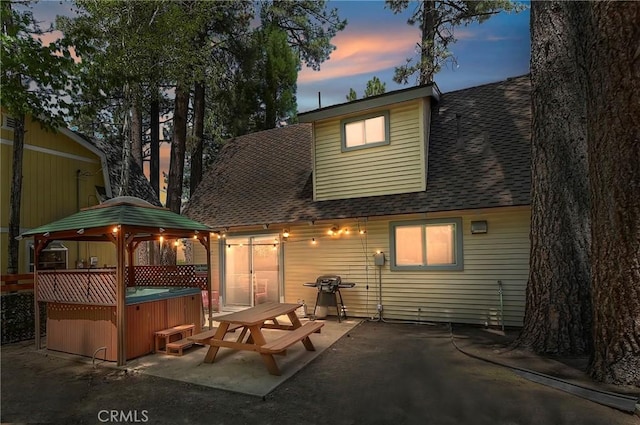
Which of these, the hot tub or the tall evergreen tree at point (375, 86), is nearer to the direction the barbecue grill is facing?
the hot tub

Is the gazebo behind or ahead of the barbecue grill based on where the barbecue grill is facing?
ahead

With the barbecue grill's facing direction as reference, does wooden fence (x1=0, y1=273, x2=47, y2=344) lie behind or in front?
in front

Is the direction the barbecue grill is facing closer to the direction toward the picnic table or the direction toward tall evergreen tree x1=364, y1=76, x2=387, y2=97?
the picnic table

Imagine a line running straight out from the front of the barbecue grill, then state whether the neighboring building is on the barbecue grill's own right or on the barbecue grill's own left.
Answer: on the barbecue grill's own right

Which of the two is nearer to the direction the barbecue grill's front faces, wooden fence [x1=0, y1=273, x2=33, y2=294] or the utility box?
the wooden fence

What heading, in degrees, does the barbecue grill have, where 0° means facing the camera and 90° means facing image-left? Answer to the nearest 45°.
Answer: approximately 45°

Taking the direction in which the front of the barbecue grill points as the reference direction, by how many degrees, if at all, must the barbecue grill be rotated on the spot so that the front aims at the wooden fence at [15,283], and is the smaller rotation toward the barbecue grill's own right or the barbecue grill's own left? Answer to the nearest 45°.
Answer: approximately 45° to the barbecue grill's own right
